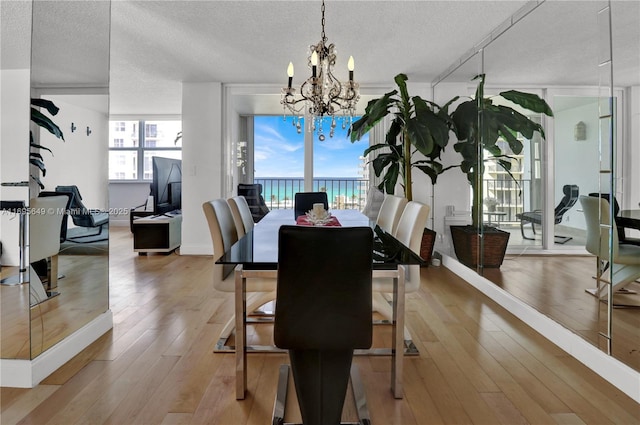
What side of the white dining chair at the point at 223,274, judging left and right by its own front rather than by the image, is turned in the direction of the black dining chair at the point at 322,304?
right

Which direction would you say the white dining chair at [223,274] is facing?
to the viewer's right

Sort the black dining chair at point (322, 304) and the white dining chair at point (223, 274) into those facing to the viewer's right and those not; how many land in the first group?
1

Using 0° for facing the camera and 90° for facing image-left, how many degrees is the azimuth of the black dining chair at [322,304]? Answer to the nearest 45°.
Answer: approximately 180°

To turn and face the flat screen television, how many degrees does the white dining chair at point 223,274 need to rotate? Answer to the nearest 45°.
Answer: approximately 90° to its left

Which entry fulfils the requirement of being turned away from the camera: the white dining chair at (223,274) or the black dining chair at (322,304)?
the black dining chair

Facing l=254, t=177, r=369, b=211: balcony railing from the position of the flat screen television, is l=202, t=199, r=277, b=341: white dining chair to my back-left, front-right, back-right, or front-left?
back-right

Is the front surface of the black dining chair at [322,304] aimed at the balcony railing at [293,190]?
yes

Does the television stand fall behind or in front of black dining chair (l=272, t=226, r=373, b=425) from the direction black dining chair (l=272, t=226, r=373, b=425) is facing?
in front
